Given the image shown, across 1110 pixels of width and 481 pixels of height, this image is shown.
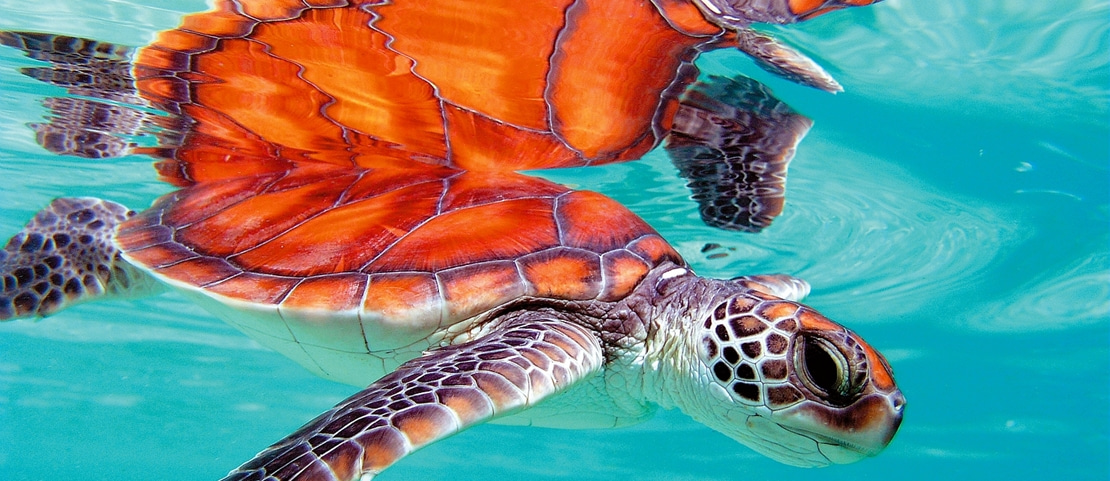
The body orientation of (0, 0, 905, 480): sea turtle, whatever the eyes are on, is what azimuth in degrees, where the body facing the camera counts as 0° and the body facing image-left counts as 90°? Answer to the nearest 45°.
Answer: approximately 270°
